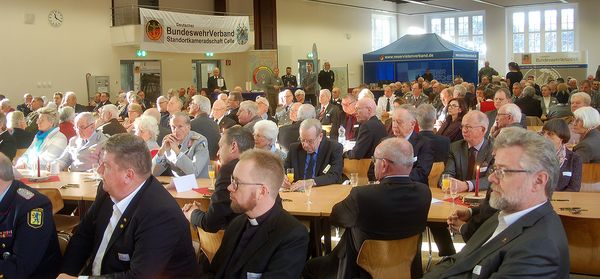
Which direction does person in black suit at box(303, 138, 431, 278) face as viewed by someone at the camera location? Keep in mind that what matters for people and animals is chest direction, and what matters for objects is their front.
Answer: facing away from the viewer and to the left of the viewer

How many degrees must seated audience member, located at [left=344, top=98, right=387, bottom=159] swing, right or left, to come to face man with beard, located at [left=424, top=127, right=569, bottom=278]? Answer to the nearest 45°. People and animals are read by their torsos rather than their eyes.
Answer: approximately 90° to their left

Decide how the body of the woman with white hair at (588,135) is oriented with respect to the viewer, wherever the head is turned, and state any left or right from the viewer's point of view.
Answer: facing to the left of the viewer

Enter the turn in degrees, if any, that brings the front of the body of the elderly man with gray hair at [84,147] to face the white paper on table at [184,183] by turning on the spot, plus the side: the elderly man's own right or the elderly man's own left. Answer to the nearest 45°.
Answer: approximately 45° to the elderly man's own left

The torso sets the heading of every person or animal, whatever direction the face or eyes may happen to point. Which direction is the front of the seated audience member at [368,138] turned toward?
to the viewer's left

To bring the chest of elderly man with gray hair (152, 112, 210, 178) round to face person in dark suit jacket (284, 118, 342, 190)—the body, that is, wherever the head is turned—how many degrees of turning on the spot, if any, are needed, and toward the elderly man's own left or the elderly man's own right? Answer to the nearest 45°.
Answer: approximately 90° to the elderly man's own left

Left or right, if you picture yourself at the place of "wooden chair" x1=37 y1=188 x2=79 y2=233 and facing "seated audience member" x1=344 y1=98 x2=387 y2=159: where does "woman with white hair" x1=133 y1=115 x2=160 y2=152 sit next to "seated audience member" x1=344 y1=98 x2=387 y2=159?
left
